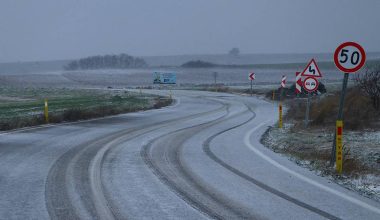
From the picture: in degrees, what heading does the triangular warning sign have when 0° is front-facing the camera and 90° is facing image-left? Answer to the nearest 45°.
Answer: approximately 0°

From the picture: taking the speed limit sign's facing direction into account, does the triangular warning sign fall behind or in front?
behind

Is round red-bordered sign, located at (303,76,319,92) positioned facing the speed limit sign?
yes

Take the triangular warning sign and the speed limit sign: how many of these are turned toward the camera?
2

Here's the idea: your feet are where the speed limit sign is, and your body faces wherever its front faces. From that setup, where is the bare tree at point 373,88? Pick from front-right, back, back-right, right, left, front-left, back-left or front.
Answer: back

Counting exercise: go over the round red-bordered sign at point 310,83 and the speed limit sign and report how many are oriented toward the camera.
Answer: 2

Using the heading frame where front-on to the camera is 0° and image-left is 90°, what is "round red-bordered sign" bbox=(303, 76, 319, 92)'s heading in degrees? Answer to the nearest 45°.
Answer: approximately 0°
